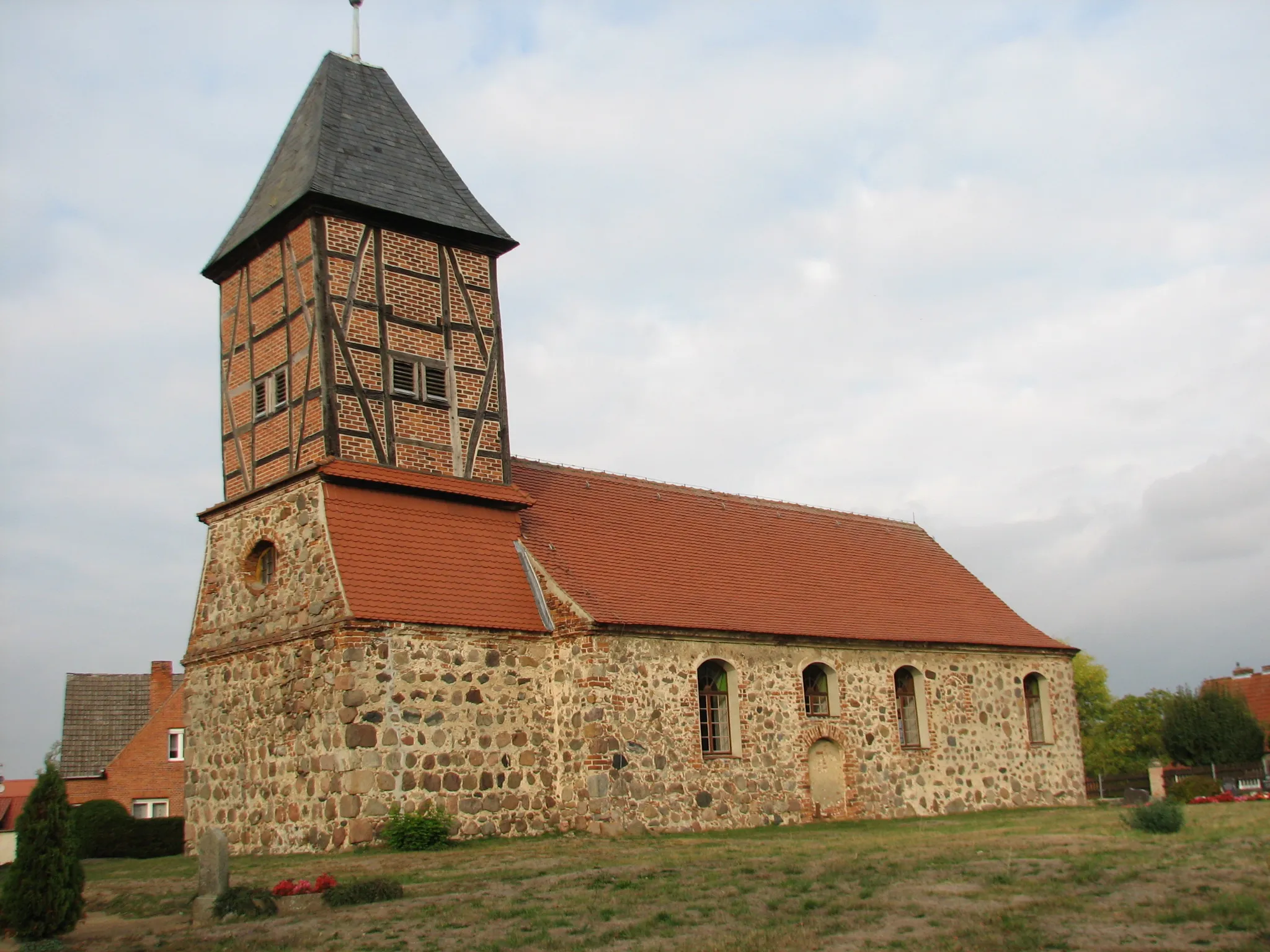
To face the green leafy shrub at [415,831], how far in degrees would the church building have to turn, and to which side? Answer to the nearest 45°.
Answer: approximately 45° to its left

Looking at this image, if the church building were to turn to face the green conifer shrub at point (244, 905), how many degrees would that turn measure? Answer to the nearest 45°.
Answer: approximately 45° to its left

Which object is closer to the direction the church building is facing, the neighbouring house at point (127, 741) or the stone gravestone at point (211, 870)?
the stone gravestone

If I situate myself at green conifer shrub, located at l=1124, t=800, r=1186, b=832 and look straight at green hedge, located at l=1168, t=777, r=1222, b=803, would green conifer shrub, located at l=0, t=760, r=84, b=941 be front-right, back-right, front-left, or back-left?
back-left

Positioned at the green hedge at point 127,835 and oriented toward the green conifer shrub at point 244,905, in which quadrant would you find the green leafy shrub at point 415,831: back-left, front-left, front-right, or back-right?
front-left

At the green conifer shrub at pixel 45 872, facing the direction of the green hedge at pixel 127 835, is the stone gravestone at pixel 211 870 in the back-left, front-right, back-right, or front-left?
front-right

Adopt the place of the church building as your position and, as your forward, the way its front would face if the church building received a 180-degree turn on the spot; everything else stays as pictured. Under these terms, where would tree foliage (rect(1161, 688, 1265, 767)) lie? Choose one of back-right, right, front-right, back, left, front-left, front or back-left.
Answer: front

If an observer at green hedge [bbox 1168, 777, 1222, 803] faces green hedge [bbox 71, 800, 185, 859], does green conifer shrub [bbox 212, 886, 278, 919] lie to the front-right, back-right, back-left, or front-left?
front-left
